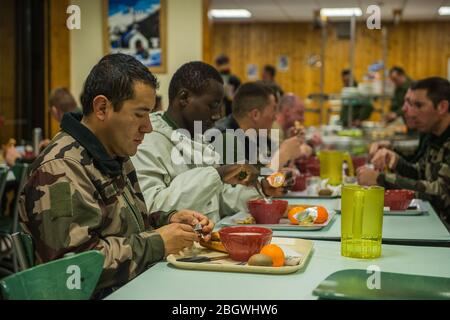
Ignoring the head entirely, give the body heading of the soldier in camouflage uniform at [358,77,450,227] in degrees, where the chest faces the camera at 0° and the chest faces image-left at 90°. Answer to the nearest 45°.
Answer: approximately 90°

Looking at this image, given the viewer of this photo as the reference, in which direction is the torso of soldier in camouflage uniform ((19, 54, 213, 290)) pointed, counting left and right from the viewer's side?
facing to the right of the viewer

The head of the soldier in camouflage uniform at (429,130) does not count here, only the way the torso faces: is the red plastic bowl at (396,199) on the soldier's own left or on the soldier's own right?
on the soldier's own left

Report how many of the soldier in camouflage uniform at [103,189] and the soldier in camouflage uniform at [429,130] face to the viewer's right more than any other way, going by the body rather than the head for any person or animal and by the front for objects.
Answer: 1

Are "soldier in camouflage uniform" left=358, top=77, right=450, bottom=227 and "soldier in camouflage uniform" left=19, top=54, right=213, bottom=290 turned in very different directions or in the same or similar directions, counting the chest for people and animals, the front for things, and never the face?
very different directions

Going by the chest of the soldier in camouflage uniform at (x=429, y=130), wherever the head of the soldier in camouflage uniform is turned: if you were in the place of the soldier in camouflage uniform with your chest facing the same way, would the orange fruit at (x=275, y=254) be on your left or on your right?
on your left

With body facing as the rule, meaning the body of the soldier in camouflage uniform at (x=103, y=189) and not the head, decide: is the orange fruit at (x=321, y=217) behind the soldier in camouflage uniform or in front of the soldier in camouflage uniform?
in front

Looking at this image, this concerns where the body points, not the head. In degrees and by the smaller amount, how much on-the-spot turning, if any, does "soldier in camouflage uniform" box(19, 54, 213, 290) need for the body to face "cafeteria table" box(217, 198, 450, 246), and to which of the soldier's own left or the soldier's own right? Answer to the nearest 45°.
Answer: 0° — they already face it

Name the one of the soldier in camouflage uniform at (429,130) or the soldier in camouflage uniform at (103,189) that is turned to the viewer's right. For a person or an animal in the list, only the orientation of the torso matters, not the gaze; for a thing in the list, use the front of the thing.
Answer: the soldier in camouflage uniform at (103,189)

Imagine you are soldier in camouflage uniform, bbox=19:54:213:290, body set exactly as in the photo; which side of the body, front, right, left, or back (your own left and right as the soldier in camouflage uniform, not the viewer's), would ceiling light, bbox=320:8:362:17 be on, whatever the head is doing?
left
